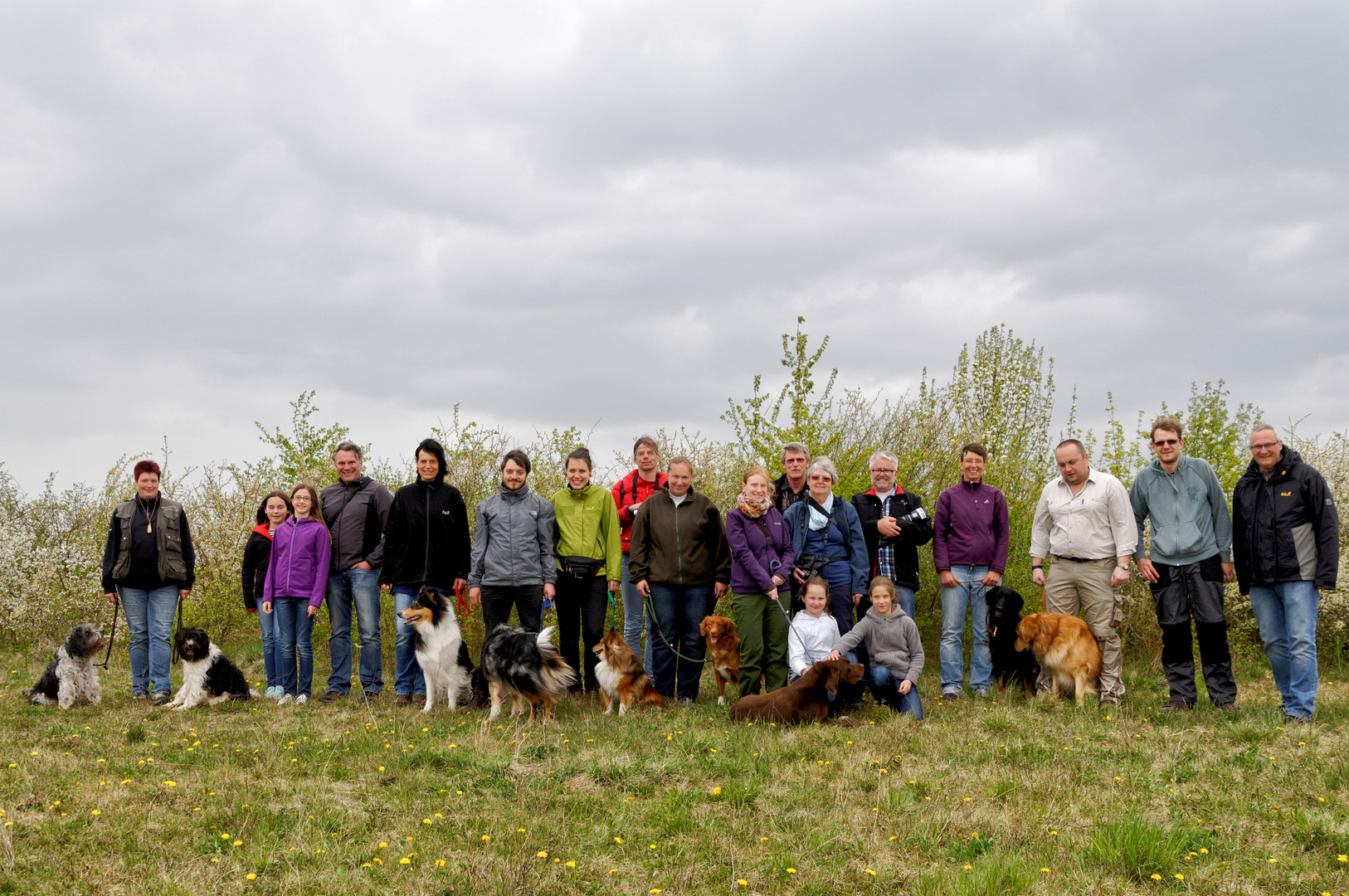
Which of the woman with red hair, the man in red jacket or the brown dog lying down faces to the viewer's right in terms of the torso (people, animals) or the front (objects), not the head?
the brown dog lying down

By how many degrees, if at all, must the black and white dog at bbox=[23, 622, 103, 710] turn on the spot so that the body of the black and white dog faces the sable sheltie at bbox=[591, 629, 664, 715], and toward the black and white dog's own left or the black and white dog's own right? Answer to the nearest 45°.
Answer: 0° — it already faces it

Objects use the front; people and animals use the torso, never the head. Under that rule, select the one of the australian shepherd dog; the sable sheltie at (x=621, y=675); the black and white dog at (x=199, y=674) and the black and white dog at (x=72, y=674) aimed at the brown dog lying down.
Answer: the black and white dog at (x=72, y=674)

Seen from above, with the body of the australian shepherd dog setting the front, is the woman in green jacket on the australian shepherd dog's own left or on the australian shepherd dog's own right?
on the australian shepherd dog's own right

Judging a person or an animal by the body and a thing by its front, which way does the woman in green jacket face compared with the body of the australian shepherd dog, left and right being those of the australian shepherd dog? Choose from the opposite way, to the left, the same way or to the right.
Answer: to the left

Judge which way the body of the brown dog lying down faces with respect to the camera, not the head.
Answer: to the viewer's right

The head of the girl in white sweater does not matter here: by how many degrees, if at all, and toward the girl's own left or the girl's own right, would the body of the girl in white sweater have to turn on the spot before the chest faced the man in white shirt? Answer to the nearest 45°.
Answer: approximately 90° to the girl's own left
